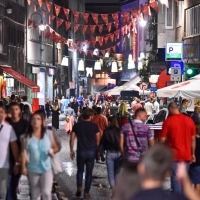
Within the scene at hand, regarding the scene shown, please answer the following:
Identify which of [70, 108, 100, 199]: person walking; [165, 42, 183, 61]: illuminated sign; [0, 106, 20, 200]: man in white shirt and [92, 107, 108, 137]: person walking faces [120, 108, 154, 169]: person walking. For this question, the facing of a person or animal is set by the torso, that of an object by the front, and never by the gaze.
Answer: the illuminated sign

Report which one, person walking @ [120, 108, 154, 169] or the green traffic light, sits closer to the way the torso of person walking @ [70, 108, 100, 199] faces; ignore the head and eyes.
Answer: the green traffic light

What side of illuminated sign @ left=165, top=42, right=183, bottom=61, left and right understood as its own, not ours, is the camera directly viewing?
front

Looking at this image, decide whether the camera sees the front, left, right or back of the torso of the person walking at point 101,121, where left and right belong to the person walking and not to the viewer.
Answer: back

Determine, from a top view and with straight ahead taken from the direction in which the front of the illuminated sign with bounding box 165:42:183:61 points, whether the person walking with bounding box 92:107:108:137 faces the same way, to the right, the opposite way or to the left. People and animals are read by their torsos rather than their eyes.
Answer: the opposite way

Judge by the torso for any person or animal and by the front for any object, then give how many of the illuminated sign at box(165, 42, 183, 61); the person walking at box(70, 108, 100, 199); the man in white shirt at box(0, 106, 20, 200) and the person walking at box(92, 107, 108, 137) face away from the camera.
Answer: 2

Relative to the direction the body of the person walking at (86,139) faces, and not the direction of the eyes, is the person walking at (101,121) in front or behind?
in front

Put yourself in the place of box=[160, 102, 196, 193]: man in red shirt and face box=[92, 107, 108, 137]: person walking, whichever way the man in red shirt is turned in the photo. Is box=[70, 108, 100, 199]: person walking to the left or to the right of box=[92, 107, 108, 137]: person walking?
left

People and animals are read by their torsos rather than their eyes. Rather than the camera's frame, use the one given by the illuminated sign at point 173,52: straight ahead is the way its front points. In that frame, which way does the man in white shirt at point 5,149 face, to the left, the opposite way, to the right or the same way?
the same way

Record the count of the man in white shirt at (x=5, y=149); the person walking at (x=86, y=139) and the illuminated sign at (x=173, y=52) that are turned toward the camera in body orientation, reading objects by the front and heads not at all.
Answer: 2

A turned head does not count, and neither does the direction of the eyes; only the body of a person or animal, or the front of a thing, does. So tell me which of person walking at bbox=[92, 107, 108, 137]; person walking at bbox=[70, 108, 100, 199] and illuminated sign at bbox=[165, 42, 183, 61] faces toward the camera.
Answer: the illuminated sign

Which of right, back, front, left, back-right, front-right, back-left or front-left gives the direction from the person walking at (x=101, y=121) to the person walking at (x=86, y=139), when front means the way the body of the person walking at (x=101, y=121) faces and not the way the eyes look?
back

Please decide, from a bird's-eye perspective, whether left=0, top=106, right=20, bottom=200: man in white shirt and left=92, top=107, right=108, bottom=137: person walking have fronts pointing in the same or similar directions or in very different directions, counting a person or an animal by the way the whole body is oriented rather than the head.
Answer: very different directions

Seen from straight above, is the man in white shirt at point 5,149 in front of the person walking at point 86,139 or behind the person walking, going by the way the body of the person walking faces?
behind

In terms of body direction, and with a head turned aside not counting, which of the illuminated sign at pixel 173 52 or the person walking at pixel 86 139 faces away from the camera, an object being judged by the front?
the person walking

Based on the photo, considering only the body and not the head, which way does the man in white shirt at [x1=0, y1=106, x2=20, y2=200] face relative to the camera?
toward the camera

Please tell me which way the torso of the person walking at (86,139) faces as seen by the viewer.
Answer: away from the camera

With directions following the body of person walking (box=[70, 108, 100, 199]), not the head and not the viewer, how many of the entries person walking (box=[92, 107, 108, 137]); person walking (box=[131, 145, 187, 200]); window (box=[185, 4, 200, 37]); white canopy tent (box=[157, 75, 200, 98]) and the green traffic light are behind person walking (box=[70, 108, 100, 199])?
1

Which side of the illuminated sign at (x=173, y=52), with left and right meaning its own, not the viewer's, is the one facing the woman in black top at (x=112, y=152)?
front
